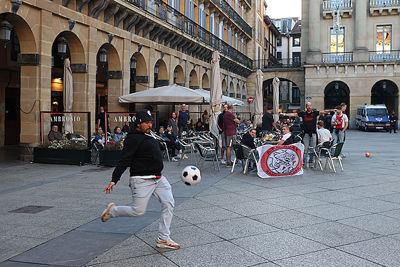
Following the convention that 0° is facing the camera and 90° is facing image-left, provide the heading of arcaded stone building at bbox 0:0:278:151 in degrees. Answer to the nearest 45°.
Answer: approximately 315°

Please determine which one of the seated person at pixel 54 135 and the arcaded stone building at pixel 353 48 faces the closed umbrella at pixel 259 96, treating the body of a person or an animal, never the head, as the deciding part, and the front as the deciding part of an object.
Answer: the arcaded stone building

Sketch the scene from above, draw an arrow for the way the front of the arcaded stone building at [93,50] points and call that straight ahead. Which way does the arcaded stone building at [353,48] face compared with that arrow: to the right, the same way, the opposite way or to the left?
to the right

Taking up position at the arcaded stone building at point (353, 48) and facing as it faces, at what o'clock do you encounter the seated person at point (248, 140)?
The seated person is roughly at 12 o'clock from the arcaded stone building.

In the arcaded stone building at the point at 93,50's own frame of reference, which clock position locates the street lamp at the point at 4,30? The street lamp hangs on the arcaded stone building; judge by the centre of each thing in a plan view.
The street lamp is roughly at 2 o'clock from the arcaded stone building.

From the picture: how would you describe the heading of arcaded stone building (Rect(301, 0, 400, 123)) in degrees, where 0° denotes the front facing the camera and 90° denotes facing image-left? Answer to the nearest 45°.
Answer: approximately 0°

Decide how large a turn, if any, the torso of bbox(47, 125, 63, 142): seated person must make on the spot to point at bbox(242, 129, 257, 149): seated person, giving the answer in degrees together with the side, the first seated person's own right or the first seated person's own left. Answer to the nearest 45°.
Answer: approximately 45° to the first seated person's own left

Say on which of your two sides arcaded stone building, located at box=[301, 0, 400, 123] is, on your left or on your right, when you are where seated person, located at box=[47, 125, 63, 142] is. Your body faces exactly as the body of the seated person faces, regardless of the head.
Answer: on your left

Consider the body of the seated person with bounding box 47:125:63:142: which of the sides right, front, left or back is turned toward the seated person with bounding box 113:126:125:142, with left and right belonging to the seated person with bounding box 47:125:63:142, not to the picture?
left

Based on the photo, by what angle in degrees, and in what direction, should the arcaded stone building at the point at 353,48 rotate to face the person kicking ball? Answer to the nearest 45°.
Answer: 0° — it already faces them

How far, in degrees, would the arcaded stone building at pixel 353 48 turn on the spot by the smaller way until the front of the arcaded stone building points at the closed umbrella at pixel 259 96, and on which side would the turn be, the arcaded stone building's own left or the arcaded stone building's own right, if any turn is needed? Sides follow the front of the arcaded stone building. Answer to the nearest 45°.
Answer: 0° — it already faces it

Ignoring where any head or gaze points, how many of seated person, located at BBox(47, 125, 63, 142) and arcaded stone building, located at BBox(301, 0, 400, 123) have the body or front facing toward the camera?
2

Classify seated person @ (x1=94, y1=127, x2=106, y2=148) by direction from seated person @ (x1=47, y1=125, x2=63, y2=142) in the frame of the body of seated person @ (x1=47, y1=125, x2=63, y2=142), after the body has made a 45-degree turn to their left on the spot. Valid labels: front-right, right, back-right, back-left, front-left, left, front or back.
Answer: front-left

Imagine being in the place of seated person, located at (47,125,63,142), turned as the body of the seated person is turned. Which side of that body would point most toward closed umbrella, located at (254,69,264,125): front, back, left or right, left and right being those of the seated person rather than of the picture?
left

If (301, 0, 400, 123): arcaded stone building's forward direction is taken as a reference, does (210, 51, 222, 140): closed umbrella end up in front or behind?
in front

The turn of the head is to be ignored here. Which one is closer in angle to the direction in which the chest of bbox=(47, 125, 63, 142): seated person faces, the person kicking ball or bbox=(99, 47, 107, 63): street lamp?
the person kicking ball
